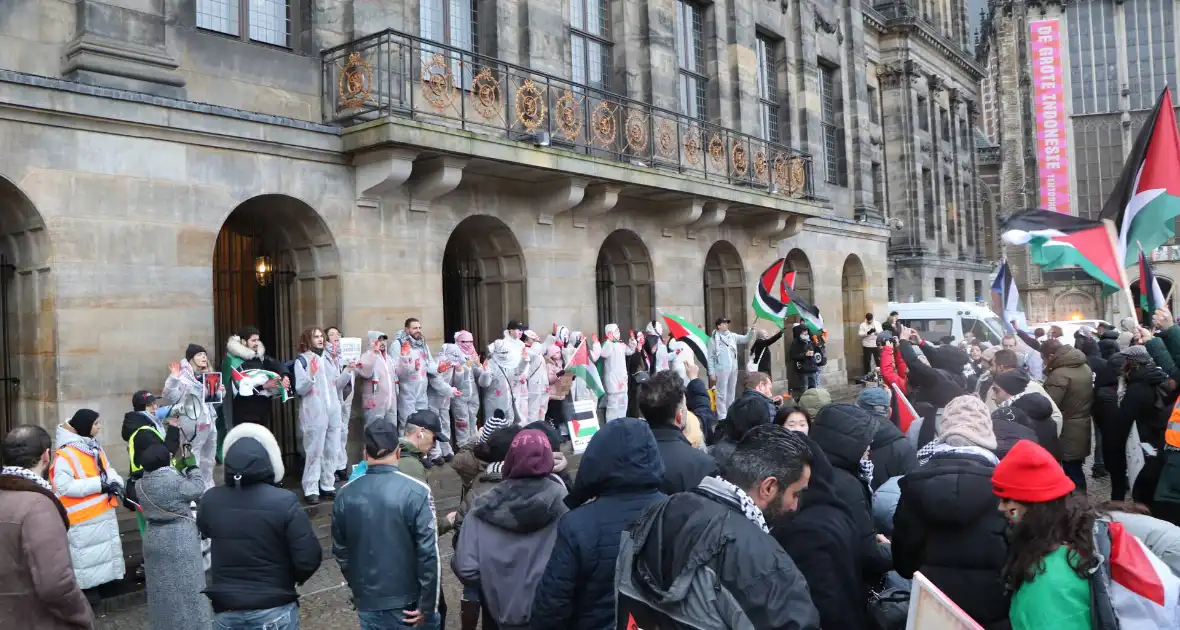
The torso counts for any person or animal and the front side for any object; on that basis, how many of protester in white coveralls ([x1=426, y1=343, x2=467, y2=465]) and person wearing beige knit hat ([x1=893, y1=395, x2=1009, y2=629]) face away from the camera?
1

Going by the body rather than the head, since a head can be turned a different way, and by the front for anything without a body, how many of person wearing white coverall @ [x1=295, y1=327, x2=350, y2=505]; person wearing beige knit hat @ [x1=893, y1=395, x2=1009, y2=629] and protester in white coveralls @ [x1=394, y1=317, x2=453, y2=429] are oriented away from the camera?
1

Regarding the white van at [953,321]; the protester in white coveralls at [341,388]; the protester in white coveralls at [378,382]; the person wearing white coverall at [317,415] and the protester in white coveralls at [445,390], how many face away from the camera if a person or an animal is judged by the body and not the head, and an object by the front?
0

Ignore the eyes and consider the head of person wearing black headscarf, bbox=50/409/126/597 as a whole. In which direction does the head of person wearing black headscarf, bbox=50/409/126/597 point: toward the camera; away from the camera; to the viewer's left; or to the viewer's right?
to the viewer's right

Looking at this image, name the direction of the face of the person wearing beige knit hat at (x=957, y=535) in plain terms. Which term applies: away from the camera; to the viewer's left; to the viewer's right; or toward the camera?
away from the camera

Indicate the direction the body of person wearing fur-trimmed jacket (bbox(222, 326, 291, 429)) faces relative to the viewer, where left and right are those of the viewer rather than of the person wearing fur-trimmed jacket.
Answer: facing the viewer and to the right of the viewer

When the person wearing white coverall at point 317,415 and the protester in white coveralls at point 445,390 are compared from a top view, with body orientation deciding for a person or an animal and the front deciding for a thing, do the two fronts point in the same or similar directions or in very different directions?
same or similar directions

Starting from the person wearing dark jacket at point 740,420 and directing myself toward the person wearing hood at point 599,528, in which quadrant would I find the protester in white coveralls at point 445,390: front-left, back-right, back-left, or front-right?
back-right

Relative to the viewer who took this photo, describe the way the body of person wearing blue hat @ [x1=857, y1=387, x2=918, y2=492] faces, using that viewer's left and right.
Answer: facing away from the viewer and to the left of the viewer

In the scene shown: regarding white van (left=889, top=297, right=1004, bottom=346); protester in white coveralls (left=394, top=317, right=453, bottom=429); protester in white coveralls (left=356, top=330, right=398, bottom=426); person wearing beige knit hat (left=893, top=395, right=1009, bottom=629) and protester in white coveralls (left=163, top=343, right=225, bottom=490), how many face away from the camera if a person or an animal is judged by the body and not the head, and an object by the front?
1

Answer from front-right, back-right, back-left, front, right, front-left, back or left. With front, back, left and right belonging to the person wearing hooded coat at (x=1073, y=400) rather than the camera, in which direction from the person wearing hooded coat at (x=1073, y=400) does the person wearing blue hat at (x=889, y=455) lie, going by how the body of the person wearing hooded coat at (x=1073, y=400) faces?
back-left

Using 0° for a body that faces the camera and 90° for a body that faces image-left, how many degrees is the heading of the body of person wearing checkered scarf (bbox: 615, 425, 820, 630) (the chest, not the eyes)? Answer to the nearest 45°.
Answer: approximately 225°

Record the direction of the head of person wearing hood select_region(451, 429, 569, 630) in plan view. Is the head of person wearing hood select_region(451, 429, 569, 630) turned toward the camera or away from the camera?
away from the camera

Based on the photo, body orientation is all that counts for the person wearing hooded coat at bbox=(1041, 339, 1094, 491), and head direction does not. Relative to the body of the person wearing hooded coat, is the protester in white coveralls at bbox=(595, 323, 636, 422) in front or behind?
in front

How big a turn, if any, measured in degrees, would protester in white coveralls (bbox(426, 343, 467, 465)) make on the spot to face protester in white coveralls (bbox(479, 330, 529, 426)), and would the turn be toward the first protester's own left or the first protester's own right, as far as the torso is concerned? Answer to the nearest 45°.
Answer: approximately 90° to the first protester's own left
